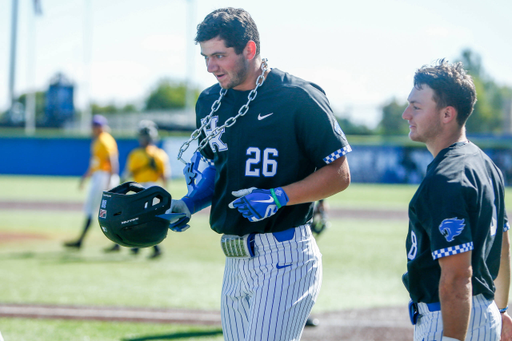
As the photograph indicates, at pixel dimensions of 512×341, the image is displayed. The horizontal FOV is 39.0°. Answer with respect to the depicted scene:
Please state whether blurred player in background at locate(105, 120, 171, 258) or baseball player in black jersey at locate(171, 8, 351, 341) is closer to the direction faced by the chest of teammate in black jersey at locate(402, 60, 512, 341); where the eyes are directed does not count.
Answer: the baseball player in black jersey

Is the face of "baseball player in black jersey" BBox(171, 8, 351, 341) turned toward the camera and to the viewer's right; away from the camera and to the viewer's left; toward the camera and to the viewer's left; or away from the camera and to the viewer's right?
toward the camera and to the viewer's left

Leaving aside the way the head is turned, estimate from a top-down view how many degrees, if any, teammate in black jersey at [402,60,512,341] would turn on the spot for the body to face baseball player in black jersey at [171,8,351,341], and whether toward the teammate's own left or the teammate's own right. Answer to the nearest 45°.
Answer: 0° — they already face them

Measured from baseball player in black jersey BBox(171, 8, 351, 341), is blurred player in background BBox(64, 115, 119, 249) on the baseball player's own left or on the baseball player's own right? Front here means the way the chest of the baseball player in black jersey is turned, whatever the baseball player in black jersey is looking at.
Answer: on the baseball player's own right

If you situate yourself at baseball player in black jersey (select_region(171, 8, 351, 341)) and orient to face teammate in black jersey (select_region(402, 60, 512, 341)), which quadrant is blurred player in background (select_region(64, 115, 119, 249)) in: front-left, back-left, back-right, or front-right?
back-left

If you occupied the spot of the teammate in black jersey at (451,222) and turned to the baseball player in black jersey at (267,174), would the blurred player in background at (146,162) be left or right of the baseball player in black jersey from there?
right

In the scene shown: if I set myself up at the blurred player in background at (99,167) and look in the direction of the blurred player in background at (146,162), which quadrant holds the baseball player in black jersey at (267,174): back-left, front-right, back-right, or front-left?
front-right

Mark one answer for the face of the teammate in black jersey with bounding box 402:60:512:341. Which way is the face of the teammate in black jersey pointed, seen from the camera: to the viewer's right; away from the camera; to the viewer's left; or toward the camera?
to the viewer's left

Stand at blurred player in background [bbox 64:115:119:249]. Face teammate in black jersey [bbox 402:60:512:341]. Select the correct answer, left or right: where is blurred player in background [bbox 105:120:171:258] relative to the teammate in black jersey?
left

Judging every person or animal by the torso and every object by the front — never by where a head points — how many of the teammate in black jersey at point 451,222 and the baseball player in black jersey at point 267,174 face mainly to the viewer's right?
0

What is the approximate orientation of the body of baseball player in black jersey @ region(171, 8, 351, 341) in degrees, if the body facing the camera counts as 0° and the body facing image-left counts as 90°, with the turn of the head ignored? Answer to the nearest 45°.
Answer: approximately 45°

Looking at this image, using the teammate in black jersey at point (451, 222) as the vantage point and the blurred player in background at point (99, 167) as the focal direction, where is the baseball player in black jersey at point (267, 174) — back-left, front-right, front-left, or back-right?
front-left

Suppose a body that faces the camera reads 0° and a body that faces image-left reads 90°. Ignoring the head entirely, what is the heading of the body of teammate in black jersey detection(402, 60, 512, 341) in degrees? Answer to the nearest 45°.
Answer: approximately 90°
